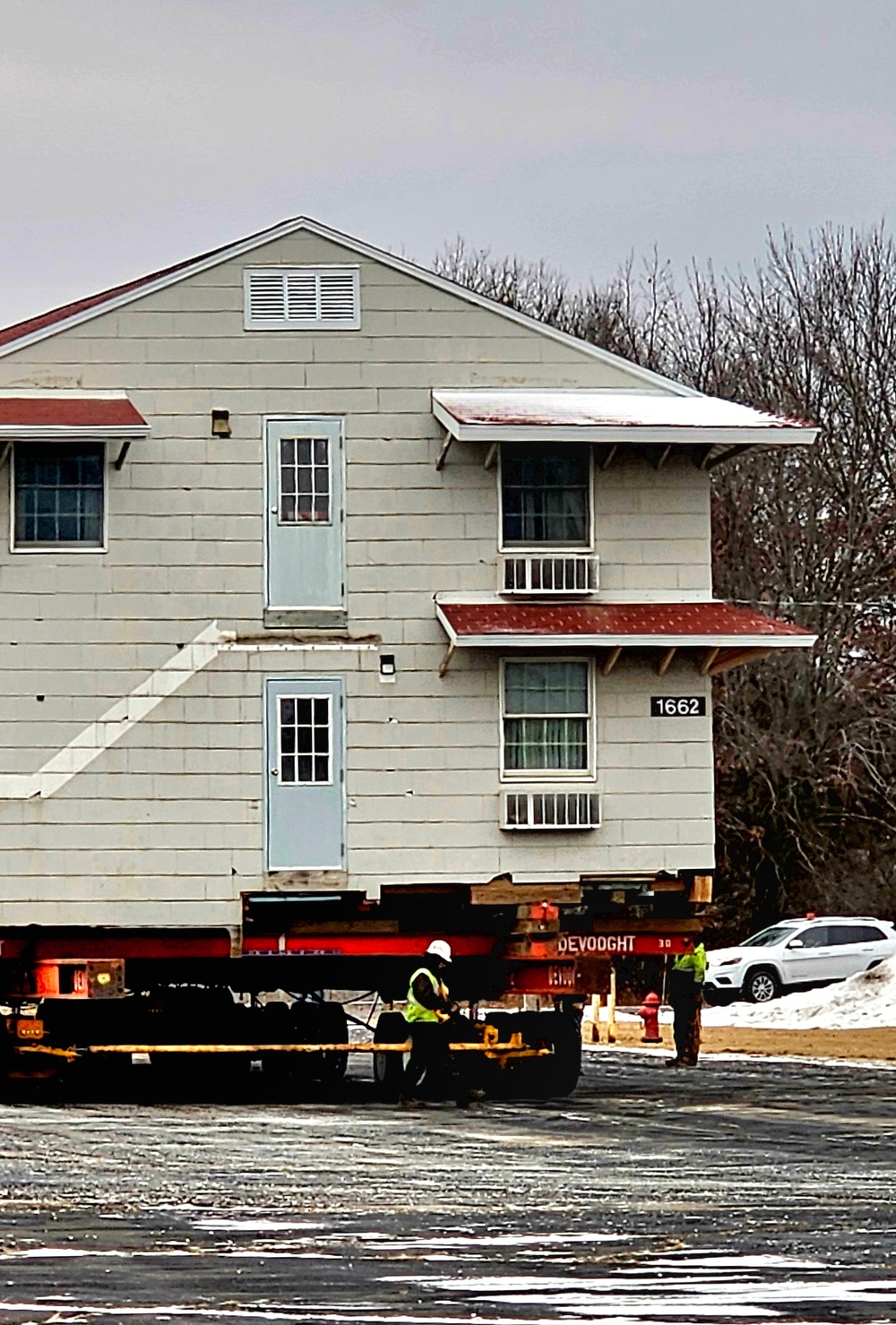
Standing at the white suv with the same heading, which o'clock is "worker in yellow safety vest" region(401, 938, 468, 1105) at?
The worker in yellow safety vest is roughly at 11 o'clock from the white suv.

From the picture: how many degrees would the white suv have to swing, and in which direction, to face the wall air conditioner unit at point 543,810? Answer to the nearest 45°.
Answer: approximately 45° to its left

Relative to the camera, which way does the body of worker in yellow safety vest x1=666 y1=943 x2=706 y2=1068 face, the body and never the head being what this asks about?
to the viewer's left

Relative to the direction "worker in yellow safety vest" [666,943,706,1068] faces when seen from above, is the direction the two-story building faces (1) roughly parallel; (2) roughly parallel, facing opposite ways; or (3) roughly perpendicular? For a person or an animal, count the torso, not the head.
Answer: roughly perpendicular

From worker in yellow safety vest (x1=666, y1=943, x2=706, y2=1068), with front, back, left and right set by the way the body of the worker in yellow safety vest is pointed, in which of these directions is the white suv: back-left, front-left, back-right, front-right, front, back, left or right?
right

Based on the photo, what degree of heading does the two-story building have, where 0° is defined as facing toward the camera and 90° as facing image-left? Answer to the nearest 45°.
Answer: approximately 0°

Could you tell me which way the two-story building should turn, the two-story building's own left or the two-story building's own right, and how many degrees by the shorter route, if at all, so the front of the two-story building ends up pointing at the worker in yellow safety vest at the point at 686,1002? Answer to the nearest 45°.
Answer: approximately 135° to the two-story building's own left

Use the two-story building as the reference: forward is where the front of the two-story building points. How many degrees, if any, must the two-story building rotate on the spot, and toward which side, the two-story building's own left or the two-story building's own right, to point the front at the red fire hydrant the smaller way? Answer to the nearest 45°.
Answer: approximately 180°

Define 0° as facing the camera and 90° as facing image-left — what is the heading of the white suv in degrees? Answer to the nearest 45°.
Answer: approximately 45°
